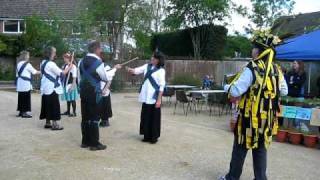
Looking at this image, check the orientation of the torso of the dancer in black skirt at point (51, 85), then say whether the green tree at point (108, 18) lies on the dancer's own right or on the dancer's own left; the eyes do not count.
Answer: on the dancer's own left

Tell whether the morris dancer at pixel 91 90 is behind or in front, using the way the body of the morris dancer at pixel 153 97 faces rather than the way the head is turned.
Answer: in front

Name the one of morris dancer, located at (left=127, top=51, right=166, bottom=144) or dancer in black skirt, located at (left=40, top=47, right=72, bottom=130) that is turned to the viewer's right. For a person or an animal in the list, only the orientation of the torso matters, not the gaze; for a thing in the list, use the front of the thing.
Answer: the dancer in black skirt

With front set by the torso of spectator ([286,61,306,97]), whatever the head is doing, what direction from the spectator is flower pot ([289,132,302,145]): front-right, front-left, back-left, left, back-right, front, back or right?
front-left

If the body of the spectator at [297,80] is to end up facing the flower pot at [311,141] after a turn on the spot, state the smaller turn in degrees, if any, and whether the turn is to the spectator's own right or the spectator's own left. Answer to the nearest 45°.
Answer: approximately 45° to the spectator's own left

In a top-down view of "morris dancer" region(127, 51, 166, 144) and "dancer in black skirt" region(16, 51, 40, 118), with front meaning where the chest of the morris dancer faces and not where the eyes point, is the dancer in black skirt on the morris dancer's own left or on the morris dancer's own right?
on the morris dancer's own right

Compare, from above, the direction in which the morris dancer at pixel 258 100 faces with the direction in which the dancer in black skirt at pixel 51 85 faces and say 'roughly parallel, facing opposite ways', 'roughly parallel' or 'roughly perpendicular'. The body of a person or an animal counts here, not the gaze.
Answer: roughly perpendicular

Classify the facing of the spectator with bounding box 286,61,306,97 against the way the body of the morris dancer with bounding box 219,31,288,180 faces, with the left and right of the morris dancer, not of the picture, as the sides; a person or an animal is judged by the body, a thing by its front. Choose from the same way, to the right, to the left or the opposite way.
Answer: to the left

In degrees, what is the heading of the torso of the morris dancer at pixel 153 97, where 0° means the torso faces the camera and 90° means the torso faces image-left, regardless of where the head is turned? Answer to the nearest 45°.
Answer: approximately 45°

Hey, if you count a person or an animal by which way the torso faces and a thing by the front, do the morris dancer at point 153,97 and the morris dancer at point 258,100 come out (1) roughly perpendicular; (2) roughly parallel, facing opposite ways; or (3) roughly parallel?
roughly perpendicular

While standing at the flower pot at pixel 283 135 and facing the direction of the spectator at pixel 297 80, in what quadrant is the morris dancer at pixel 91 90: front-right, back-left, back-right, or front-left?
back-left
